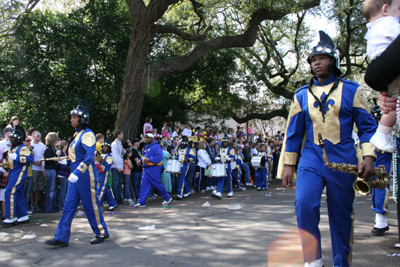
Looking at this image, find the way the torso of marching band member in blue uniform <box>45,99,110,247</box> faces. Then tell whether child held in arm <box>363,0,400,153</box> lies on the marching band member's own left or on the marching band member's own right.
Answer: on the marching band member's own left

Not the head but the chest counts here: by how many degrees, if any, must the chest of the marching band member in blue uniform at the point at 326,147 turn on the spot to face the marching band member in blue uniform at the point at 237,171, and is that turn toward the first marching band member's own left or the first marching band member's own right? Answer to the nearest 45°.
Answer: approximately 180°

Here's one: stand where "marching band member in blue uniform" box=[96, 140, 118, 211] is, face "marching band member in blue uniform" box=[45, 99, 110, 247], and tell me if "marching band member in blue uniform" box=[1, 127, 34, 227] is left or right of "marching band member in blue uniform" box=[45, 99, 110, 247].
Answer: right
